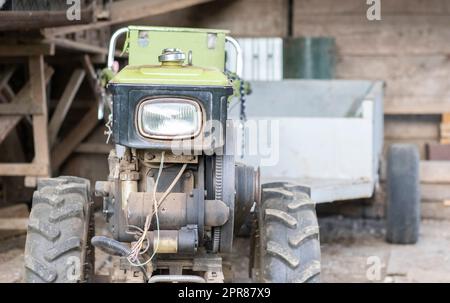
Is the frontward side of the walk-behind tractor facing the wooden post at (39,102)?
no

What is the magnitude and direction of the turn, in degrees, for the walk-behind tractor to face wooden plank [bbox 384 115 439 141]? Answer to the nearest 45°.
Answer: approximately 135° to its left

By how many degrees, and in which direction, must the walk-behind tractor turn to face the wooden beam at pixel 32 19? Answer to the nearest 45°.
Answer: approximately 135° to its right

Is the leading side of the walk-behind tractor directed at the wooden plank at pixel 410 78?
no

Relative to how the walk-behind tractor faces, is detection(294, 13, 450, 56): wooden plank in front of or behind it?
behind

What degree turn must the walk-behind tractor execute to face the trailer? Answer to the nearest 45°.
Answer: approximately 135° to its left

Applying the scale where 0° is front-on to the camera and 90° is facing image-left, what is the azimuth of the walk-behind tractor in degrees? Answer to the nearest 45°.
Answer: approximately 0°

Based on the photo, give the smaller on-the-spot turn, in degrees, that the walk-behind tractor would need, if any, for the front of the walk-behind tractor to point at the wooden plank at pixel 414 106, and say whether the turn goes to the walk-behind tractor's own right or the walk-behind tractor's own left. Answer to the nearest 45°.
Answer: approximately 135° to the walk-behind tractor's own left

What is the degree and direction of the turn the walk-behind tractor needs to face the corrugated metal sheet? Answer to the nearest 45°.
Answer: approximately 180°

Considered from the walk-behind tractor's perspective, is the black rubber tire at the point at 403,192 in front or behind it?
behind

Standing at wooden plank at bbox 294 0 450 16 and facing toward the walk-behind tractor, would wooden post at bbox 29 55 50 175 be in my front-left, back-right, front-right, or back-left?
front-right

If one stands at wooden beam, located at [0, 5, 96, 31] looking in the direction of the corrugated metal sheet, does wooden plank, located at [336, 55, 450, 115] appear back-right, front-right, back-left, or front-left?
front-right

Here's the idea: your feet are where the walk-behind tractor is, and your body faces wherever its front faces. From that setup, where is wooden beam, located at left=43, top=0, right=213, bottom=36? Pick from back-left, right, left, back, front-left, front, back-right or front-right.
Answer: back
